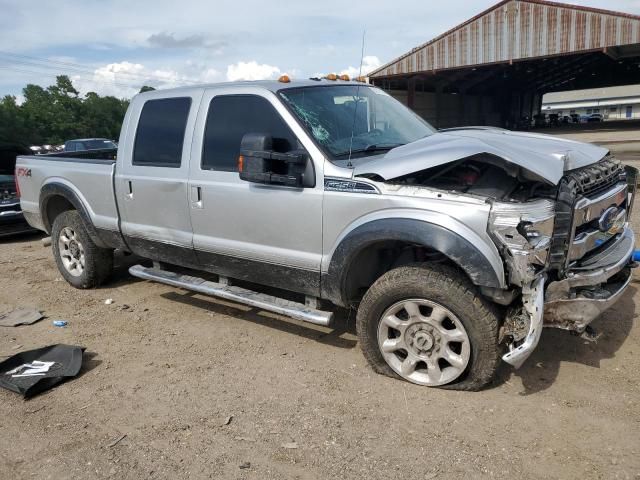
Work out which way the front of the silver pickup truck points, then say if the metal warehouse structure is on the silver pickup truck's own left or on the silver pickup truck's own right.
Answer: on the silver pickup truck's own left

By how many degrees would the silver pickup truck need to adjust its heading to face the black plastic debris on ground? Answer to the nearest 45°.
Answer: approximately 135° to its right

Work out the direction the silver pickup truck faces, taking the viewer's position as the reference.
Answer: facing the viewer and to the right of the viewer
